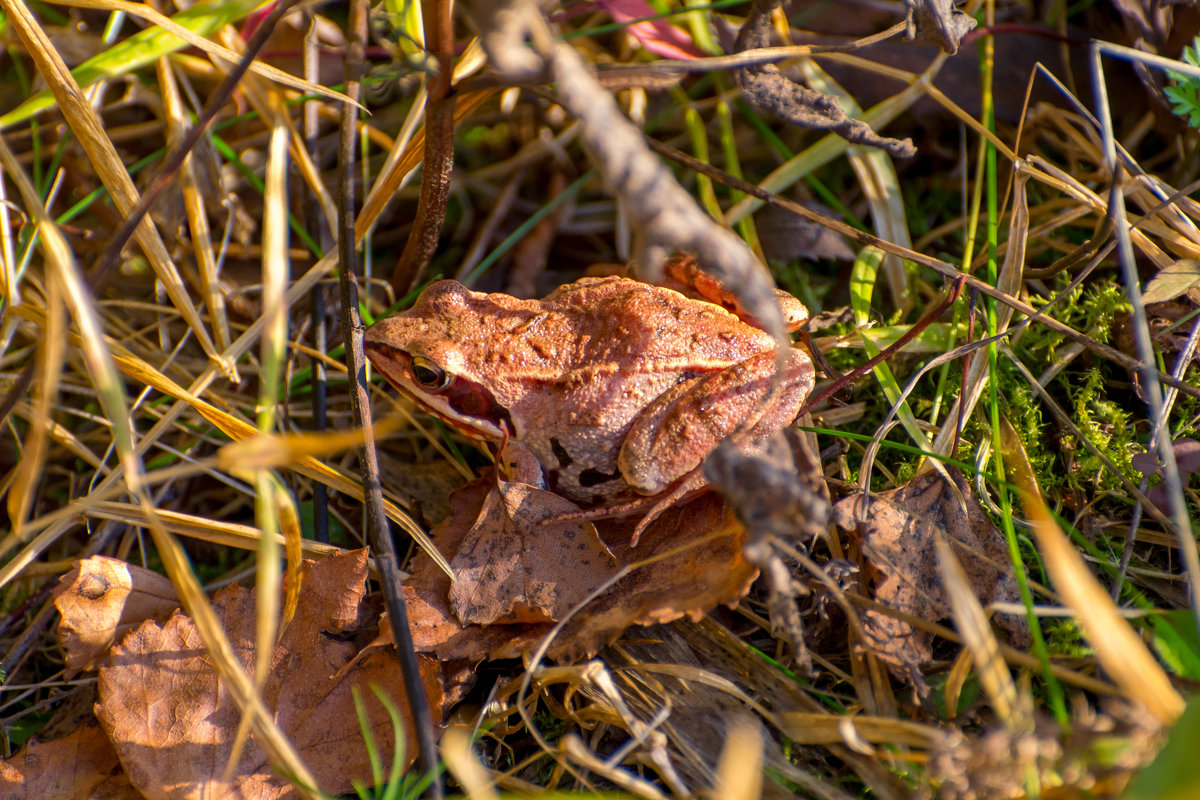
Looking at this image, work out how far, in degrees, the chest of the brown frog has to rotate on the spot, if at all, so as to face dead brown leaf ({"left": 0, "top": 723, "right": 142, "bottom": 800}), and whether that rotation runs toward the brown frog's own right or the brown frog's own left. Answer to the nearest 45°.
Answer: approximately 45° to the brown frog's own left

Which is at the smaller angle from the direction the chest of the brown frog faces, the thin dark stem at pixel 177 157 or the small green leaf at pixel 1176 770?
the thin dark stem

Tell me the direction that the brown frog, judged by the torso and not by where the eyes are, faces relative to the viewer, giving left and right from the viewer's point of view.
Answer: facing to the left of the viewer

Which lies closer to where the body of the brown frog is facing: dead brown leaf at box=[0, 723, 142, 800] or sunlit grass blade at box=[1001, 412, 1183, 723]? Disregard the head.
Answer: the dead brown leaf

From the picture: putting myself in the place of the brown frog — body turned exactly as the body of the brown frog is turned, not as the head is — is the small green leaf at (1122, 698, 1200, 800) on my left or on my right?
on my left
